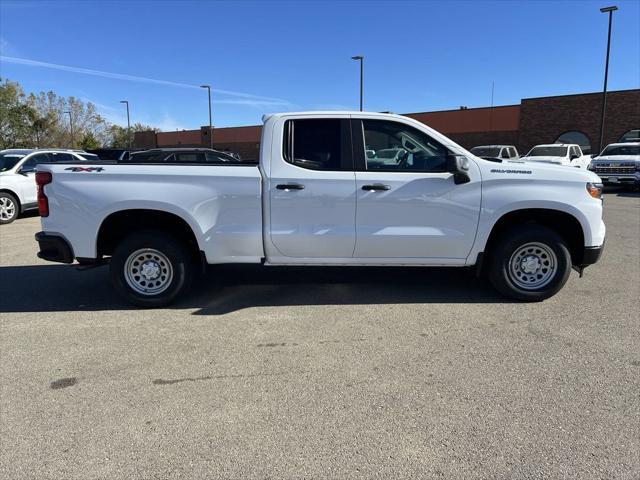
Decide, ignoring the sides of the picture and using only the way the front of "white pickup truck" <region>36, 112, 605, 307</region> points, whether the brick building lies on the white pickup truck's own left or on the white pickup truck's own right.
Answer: on the white pickup truck's own left

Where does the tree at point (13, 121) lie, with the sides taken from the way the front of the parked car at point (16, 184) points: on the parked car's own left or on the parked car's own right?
on the parked car's own right

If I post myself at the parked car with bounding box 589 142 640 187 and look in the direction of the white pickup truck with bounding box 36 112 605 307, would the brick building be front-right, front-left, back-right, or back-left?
back-right

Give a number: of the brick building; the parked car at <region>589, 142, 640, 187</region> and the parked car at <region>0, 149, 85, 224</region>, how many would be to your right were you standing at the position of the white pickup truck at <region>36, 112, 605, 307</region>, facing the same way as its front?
0

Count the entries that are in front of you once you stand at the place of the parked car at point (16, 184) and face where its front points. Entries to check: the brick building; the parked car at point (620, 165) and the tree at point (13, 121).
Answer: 0

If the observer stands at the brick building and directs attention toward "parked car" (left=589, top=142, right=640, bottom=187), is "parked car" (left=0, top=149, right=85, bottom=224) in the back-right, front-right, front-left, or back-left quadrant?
front-right

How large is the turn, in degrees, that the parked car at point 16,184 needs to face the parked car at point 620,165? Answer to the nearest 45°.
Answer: approximately 135° to its left

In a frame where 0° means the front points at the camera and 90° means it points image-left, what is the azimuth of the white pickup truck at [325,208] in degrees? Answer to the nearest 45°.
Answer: approximately 270°

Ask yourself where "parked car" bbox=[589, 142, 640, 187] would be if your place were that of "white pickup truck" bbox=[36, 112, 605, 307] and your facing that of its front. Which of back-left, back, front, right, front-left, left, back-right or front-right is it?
front-left

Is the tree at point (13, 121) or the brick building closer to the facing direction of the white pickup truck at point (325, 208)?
the brick building

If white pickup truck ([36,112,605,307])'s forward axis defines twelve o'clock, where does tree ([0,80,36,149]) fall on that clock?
The tree is roughly at 8 o'clock from the white pickup truck.
